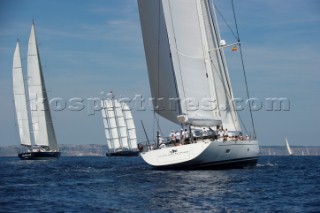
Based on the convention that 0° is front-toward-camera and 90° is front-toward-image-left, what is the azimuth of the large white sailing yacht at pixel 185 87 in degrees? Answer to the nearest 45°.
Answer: approximately 225°
